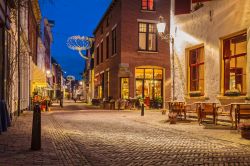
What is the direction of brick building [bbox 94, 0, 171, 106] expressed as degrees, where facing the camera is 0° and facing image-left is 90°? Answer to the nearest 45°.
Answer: approximately 0°

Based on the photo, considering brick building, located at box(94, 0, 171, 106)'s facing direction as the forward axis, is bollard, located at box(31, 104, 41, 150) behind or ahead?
ahead

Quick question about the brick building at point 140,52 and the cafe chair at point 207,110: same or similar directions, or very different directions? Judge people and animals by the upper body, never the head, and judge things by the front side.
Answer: very different directions

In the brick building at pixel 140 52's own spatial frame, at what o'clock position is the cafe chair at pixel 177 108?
The cafe chair is roughly at 12 o'clock from the brick building.

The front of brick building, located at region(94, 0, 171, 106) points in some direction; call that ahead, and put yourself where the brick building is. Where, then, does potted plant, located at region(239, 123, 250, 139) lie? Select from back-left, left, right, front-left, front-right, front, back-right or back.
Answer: front

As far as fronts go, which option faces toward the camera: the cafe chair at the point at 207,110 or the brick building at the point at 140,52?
the brick building

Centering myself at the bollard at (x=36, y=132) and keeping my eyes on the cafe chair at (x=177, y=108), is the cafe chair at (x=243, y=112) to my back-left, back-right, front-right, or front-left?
front-right

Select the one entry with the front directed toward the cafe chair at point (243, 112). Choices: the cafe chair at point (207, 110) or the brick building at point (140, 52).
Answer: the brick building

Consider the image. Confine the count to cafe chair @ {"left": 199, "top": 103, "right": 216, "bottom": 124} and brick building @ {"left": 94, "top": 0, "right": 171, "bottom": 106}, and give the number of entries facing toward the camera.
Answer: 1

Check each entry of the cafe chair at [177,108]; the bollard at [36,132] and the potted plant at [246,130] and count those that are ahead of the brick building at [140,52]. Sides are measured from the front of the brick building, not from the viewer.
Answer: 3

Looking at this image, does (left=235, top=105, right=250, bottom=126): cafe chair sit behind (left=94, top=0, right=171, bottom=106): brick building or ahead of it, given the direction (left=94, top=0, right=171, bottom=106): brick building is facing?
ahead
